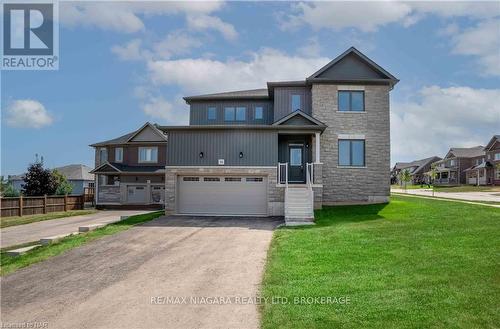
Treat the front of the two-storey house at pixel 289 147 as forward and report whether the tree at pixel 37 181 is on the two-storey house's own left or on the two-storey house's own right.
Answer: on the two-storey house's own right

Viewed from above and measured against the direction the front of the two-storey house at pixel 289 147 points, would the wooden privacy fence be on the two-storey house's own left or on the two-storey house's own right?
on the two-storey house's own right

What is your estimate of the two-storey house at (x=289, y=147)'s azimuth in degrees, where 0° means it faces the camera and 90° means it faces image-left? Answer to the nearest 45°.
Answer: approximately 0°
